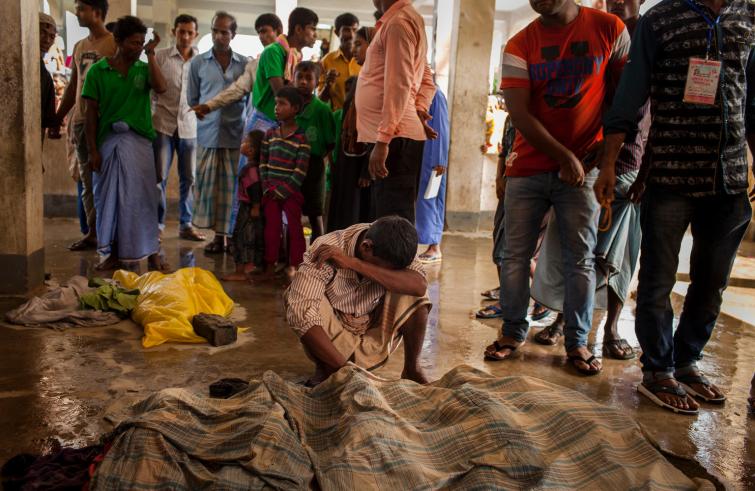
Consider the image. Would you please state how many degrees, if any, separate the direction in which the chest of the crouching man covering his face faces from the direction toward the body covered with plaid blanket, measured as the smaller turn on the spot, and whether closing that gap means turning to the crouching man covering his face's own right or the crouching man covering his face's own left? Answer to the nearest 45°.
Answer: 0° — they already face them

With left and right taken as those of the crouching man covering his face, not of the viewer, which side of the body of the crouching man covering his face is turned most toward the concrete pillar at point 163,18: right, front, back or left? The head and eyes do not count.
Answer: back

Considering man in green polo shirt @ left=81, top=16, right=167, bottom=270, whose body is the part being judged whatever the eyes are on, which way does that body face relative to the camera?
toward the camera

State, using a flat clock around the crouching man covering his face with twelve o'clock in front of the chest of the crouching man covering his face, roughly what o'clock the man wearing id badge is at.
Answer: The man wearing id badge is roughly at 9 o'clock from the crouching man covering his face.

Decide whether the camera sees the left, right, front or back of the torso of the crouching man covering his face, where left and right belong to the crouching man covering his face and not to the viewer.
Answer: front

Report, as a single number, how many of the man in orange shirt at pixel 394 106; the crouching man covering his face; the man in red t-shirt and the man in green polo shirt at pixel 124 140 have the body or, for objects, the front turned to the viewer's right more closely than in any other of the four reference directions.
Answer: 0

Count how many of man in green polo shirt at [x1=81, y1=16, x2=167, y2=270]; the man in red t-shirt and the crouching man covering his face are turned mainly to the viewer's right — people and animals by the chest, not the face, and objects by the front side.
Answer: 0

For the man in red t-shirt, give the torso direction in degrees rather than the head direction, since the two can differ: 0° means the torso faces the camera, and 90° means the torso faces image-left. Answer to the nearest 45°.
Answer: approximately 0°

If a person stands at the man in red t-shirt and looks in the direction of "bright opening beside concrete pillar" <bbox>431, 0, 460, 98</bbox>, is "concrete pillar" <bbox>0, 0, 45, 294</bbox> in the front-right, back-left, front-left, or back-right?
front-left
